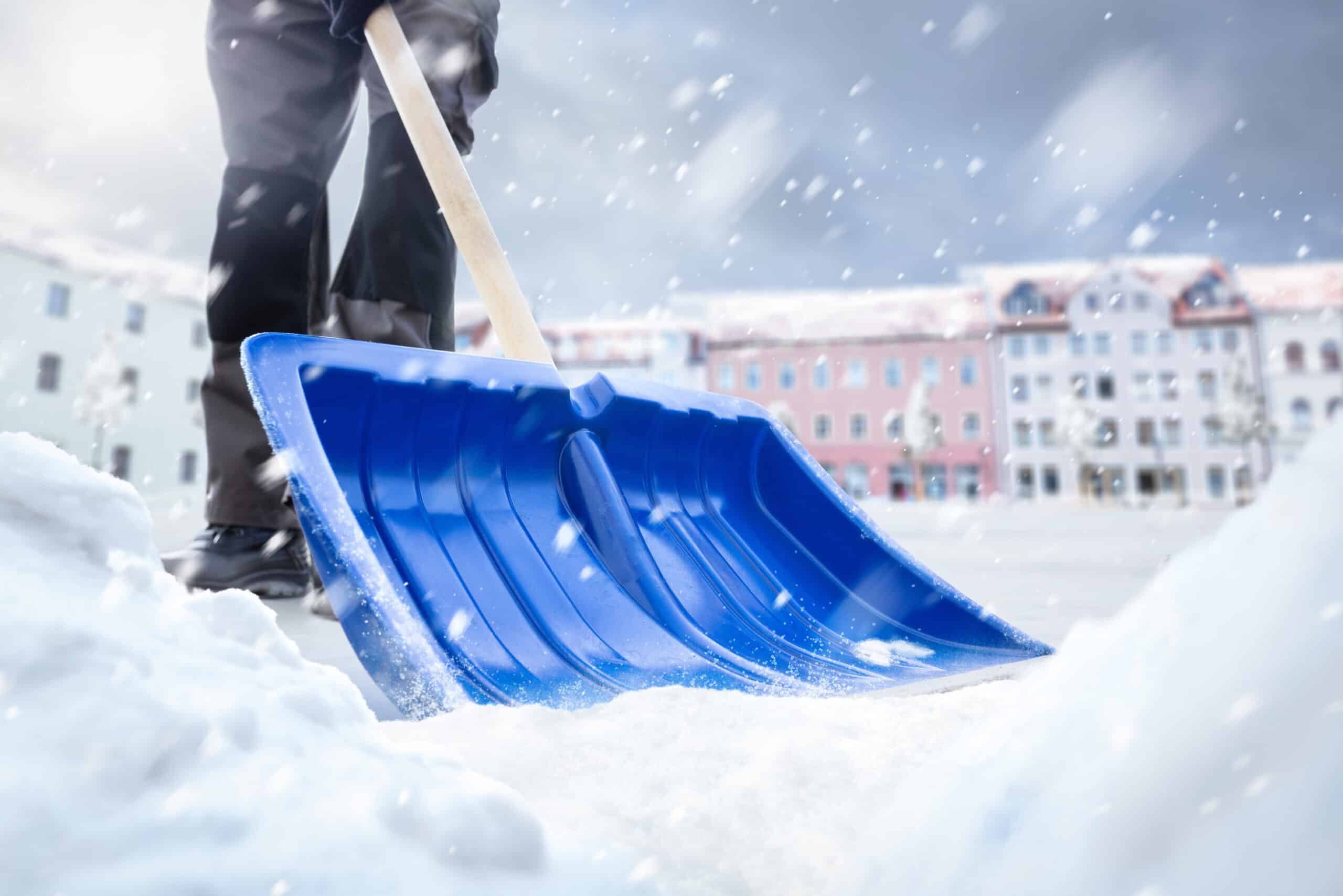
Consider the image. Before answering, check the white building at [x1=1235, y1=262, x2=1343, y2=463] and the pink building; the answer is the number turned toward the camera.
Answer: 2

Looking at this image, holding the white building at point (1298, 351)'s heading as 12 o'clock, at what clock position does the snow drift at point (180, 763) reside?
The snow drift is roughly at 12 o'clock from the white building.

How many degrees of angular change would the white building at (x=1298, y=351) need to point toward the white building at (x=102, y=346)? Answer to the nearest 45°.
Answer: approximately 45° to its right

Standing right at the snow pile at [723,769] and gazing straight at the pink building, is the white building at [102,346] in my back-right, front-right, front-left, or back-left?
front-left

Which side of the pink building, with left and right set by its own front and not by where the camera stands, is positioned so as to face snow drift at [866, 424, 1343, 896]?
front

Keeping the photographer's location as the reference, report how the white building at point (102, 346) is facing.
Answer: facing the viewer and to the right of the viewer

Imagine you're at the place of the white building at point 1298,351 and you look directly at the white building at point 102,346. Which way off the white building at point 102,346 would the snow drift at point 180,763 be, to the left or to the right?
left

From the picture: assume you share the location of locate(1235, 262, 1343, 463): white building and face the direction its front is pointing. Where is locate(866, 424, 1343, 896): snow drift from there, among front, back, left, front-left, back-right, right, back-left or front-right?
front

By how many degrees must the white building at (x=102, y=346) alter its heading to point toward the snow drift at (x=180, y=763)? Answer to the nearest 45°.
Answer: approximately 45° to its right

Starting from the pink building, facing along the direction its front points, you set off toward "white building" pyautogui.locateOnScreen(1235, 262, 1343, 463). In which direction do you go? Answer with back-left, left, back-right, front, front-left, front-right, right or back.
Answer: left

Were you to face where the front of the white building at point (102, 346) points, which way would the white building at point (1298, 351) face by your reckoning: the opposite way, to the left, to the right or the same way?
to the right

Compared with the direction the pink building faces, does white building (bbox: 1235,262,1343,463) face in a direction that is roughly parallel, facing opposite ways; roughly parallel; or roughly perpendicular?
roughly parallel

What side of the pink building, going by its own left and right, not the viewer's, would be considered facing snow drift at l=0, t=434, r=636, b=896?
front

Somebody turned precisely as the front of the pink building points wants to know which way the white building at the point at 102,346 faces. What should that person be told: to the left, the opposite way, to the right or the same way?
to the left

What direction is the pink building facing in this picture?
toward the camera
